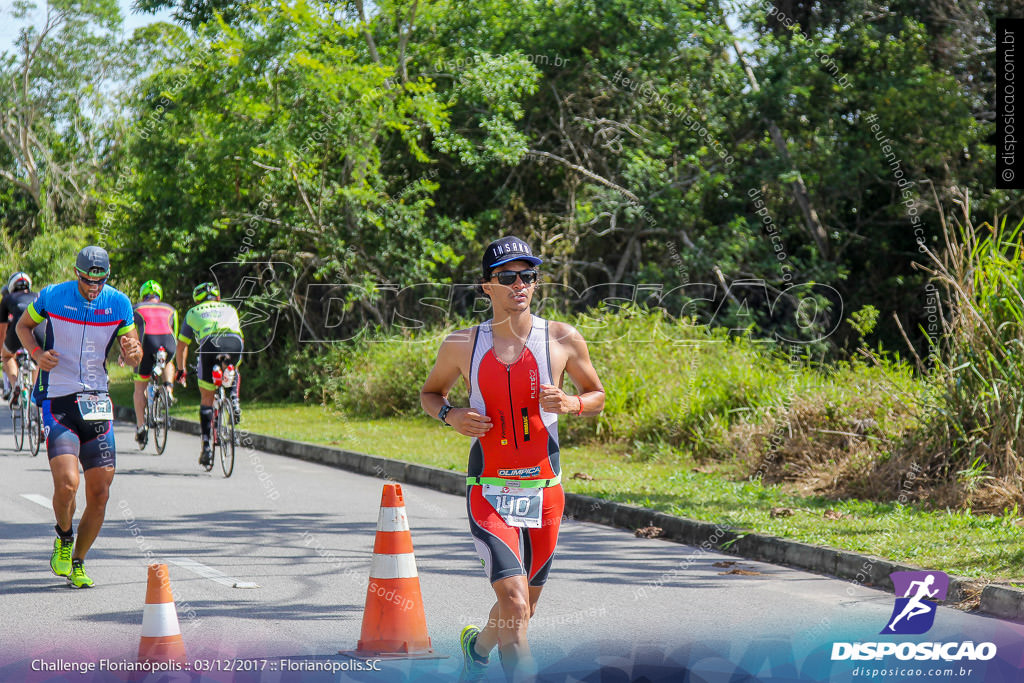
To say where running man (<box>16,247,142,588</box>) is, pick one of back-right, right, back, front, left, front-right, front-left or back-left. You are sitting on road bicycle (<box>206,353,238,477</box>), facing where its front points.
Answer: back

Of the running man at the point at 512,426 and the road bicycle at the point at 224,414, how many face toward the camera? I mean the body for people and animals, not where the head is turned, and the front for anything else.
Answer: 1

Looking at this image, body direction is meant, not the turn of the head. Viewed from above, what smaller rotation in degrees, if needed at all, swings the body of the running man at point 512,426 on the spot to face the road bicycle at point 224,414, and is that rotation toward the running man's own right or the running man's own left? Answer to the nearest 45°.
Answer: approximately 180°

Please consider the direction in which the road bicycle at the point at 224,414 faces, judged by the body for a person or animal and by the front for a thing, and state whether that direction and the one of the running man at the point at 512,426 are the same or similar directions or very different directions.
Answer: very different directions

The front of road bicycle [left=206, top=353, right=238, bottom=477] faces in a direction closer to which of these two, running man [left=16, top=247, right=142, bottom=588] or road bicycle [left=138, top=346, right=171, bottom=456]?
the road bicycle

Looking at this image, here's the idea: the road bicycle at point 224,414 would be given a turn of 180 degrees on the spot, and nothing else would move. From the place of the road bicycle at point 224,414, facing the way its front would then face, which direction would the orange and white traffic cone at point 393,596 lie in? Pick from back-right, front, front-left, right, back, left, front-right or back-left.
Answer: front

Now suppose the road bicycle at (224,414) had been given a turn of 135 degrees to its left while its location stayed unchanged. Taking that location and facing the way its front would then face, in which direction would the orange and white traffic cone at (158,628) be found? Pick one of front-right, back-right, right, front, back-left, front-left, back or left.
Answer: front-left

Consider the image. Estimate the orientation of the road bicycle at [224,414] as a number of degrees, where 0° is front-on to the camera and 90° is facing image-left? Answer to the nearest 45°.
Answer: approximately 180°

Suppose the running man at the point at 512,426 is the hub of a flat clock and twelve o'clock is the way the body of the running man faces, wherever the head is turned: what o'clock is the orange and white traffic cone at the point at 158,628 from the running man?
The orange and white traffic cone is roughly at 3 o'clock from the running man.

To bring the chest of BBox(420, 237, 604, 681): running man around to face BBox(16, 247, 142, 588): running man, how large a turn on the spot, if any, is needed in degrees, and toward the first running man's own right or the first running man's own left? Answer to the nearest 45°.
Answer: approximately 135° to the first running man's own right
